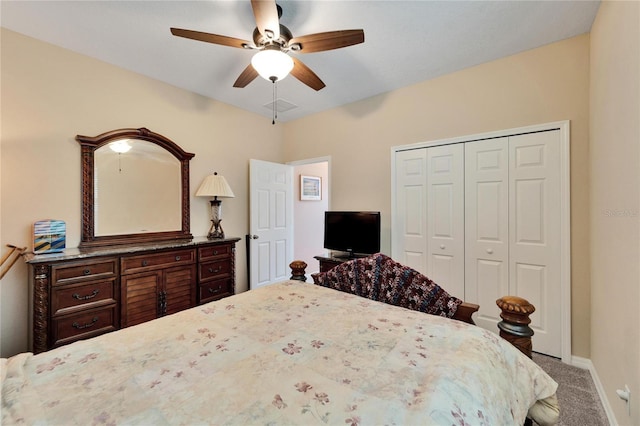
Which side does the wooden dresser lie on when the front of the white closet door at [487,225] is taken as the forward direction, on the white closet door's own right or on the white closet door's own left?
on the white closet door's own right

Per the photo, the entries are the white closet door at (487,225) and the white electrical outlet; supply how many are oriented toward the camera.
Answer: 1

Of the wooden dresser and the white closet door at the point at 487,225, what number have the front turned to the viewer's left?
0

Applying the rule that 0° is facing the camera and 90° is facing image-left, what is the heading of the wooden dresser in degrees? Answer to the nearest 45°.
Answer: approximately 315°

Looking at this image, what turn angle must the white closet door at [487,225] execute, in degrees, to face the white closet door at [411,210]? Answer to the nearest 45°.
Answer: approximately 90° to its right

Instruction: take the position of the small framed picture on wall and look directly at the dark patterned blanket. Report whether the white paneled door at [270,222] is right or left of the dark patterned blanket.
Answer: right

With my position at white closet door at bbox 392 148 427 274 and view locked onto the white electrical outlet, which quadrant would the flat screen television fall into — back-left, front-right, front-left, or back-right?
back-right

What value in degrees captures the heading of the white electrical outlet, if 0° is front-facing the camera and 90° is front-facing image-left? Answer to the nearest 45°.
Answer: approximately 90°
